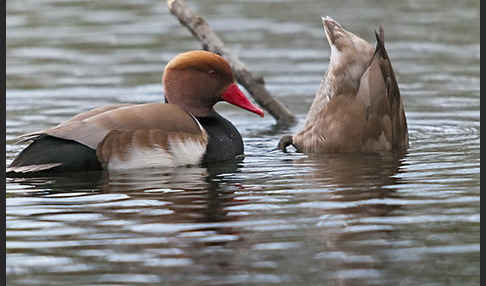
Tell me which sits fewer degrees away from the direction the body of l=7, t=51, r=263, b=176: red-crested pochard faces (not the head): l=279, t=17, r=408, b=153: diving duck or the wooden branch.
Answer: the diving duck

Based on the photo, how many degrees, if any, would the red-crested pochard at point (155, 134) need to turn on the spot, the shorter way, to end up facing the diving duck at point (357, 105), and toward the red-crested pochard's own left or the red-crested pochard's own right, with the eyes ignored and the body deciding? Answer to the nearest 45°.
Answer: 0° — it already faces it

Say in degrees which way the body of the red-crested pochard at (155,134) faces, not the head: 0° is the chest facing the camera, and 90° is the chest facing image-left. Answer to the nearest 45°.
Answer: approximately 270°

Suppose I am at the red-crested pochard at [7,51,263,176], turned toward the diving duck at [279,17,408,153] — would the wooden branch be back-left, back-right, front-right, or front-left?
front-left

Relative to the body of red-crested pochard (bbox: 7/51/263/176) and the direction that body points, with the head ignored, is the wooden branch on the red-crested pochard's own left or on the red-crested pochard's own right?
on the red-crested pochard's own left
